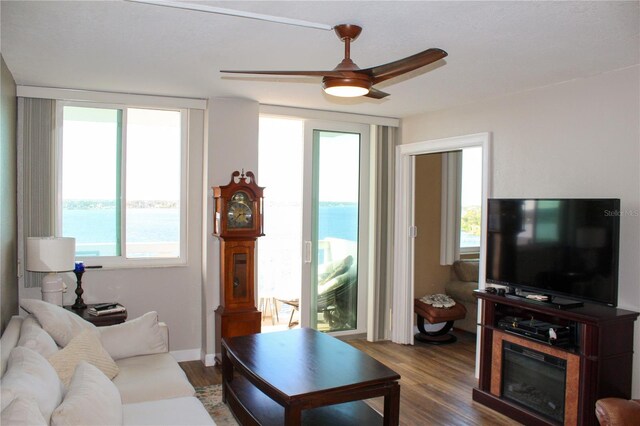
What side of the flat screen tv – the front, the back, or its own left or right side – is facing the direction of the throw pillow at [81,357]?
front

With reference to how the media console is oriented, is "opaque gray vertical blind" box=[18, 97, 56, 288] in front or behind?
in front

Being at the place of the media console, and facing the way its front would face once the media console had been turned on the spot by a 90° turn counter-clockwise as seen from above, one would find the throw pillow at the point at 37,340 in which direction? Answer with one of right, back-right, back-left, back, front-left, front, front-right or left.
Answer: right

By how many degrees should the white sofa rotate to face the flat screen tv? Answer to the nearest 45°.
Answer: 0° — it already faces it

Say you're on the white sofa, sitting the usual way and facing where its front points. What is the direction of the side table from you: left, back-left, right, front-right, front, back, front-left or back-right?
left

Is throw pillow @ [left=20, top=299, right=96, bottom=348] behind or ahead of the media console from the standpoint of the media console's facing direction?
ahead

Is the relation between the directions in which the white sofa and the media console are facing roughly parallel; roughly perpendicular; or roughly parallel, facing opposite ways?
roughly parallel, facing opposite ways

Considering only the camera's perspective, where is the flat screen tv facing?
facing the viewer and to the left of the viewer

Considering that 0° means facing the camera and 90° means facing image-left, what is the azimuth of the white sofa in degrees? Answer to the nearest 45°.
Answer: approximately 270°

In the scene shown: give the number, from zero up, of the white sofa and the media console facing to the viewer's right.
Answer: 1

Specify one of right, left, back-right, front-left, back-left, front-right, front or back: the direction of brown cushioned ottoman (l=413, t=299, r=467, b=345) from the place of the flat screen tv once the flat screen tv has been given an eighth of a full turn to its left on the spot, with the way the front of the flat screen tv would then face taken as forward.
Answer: back-right

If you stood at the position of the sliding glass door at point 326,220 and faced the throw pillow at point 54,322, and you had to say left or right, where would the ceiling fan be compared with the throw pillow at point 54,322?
left

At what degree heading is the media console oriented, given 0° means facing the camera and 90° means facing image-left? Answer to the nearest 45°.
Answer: approximately 45°

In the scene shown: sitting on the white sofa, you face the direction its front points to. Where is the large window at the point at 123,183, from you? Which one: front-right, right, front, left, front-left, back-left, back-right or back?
left

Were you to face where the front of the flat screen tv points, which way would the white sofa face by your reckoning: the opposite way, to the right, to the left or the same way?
the opposite way
